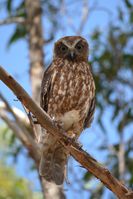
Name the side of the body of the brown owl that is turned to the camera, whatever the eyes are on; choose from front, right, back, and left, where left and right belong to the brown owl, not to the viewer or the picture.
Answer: front
